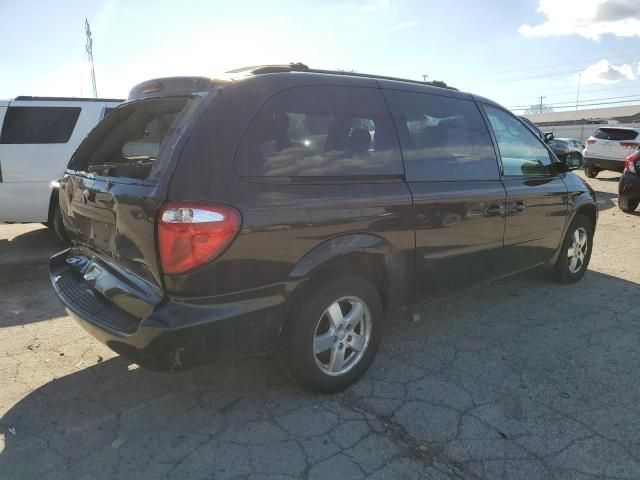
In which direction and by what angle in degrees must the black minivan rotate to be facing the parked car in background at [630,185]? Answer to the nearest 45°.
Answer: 0° — it already faces it

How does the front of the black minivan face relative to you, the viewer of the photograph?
facing away from the viewer and to the right of the viewer

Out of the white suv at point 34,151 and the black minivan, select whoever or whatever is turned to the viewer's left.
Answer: the white suv

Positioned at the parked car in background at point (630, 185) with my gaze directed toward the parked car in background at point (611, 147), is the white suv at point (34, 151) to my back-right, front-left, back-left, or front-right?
back-left

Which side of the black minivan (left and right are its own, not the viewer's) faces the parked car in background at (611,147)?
front

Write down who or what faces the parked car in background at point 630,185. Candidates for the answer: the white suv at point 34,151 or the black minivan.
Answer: the black minivan

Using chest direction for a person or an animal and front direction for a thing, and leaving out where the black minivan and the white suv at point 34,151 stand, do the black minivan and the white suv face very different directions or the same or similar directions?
very different directions

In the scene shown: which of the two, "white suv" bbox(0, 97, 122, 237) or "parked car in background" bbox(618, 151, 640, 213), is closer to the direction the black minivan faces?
the parked car in background

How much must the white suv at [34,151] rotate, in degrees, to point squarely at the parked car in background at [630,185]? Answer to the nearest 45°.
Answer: approximately 180°

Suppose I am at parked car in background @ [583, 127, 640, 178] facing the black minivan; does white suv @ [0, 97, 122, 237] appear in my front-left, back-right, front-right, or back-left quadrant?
front-right

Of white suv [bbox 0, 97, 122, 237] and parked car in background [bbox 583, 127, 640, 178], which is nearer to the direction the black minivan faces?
the parked car in background
